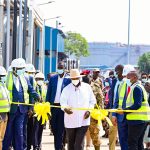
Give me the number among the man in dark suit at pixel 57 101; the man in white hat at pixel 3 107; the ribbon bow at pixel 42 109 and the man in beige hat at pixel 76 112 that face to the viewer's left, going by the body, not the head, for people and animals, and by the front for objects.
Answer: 0

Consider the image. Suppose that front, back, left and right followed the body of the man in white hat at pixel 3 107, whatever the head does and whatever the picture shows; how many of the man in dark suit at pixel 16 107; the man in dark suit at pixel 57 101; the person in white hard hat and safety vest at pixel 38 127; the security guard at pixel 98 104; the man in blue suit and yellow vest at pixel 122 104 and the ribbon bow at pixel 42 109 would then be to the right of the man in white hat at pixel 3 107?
0

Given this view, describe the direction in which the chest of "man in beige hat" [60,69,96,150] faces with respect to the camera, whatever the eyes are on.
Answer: toward the camera

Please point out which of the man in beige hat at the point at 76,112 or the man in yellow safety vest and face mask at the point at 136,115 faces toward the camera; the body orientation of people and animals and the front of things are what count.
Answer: the man in beige hat

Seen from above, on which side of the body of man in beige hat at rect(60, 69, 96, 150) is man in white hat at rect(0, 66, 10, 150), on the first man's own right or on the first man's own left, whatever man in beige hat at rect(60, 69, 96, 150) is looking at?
on the first man's own right

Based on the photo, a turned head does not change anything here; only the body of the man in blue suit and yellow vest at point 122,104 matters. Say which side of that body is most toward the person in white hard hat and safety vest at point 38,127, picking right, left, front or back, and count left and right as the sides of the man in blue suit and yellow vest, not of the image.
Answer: right

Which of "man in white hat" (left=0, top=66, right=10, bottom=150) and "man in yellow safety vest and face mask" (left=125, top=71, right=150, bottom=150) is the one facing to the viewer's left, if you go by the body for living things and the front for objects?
the man in yellow safety vest and face mask

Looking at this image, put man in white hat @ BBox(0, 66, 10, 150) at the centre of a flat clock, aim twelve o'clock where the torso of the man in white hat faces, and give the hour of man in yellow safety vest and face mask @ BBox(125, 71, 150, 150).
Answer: The man in yellow safety vest and face mask is roughly at 11 o'clock from the man in white hat.

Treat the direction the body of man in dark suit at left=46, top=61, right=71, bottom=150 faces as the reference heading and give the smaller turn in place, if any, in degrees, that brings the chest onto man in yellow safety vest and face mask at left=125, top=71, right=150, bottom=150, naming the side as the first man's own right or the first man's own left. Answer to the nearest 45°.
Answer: approximately 45° to the first man's own left

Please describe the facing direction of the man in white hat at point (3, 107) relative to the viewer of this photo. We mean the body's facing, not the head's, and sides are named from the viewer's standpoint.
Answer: facing the viewer and to the right of the viewer

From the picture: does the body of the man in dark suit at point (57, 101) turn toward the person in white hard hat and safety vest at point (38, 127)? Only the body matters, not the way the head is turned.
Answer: no

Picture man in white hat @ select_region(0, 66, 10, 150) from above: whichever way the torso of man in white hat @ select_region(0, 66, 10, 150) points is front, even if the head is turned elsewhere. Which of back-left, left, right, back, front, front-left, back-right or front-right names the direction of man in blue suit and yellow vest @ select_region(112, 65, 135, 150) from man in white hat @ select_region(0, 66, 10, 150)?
front-left

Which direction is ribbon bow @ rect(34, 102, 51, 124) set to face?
toward the camera
